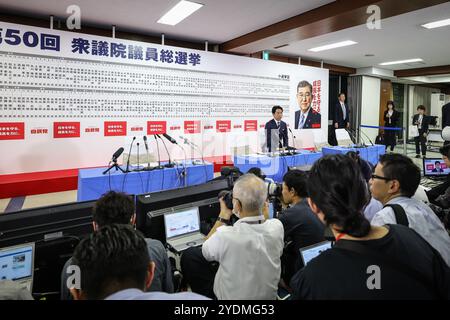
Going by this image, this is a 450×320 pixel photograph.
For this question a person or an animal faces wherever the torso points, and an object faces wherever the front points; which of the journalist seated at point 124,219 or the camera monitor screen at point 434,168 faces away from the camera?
the journalist seated

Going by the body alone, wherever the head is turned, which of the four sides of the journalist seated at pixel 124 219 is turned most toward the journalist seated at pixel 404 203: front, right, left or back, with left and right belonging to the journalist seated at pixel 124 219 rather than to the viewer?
right

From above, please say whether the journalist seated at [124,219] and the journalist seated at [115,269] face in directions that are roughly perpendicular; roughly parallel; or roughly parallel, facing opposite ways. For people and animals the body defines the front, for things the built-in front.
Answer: roughly parallel

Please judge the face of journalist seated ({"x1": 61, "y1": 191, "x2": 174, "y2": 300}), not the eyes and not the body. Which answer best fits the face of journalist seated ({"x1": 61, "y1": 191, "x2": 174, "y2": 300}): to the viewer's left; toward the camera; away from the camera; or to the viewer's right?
away from the camera

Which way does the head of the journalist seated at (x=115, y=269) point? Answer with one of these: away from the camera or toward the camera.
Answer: away from the camera

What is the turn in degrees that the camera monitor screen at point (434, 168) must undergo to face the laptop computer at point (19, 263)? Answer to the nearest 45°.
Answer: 0° — it already faces it

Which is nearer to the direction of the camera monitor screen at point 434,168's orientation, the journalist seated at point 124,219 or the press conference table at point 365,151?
the journalist seated

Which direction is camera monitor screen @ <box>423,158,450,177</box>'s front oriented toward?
toward the camera

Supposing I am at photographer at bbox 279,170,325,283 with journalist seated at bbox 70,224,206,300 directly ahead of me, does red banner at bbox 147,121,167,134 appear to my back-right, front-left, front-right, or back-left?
back-right

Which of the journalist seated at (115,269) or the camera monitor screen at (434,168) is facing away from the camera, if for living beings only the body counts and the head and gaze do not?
the journalist seated

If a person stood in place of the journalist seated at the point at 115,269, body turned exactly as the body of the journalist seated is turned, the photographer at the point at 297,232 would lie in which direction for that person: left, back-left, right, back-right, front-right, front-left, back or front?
front-right

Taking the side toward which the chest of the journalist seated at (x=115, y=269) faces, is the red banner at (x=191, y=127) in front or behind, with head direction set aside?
in front

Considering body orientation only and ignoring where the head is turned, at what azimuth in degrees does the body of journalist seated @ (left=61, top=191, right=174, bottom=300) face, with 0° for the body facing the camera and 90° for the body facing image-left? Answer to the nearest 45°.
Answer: approximately 180°

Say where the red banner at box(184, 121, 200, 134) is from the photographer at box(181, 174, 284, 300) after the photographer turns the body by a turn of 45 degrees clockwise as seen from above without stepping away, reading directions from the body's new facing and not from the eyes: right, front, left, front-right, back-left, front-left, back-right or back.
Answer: front

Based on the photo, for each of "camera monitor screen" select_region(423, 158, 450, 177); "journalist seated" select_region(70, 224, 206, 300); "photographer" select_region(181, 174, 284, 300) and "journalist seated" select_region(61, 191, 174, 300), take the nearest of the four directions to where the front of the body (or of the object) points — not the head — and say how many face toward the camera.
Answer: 1
